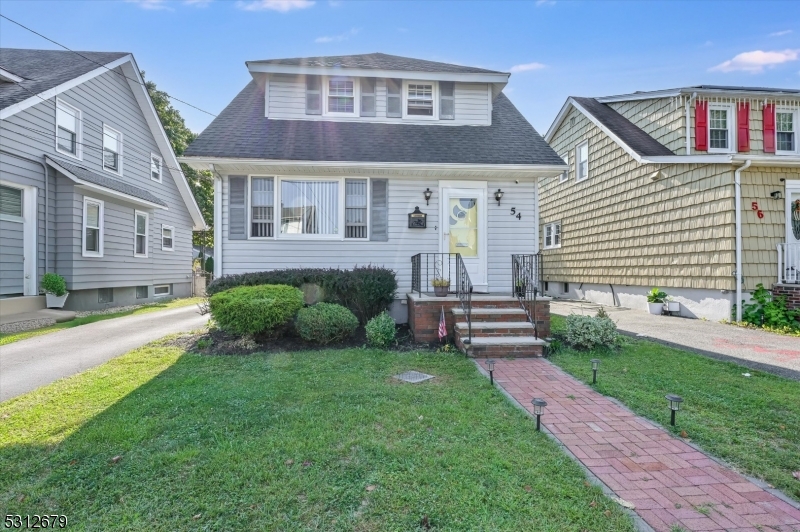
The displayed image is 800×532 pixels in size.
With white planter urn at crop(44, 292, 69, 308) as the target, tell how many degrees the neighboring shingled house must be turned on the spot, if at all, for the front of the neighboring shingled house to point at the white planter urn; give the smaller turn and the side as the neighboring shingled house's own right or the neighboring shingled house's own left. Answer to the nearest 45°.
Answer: approximately 90° to the neighboring shingled house's own right

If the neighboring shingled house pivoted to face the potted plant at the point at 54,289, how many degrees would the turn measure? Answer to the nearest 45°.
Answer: approximately 90° to its right

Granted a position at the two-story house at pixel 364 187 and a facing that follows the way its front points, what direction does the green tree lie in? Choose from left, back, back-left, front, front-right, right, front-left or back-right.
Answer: back-right

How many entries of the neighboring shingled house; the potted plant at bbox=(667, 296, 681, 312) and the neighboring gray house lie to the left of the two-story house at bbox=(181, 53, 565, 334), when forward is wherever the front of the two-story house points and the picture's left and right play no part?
2

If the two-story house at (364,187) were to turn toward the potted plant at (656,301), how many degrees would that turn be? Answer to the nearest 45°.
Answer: approximately 90° to its left

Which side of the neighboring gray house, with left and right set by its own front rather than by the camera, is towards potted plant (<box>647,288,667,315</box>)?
left

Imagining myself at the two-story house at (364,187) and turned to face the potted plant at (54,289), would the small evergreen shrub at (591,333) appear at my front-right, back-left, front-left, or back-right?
back-left

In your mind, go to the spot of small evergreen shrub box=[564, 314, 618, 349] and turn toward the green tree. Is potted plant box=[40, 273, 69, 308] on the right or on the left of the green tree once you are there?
left

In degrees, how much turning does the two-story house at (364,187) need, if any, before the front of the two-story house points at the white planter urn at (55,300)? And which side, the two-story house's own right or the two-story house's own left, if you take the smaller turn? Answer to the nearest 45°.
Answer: approximately 90° to the two-story house's own right

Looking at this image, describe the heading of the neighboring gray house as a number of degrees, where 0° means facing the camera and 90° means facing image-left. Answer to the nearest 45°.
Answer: approximately 45°
